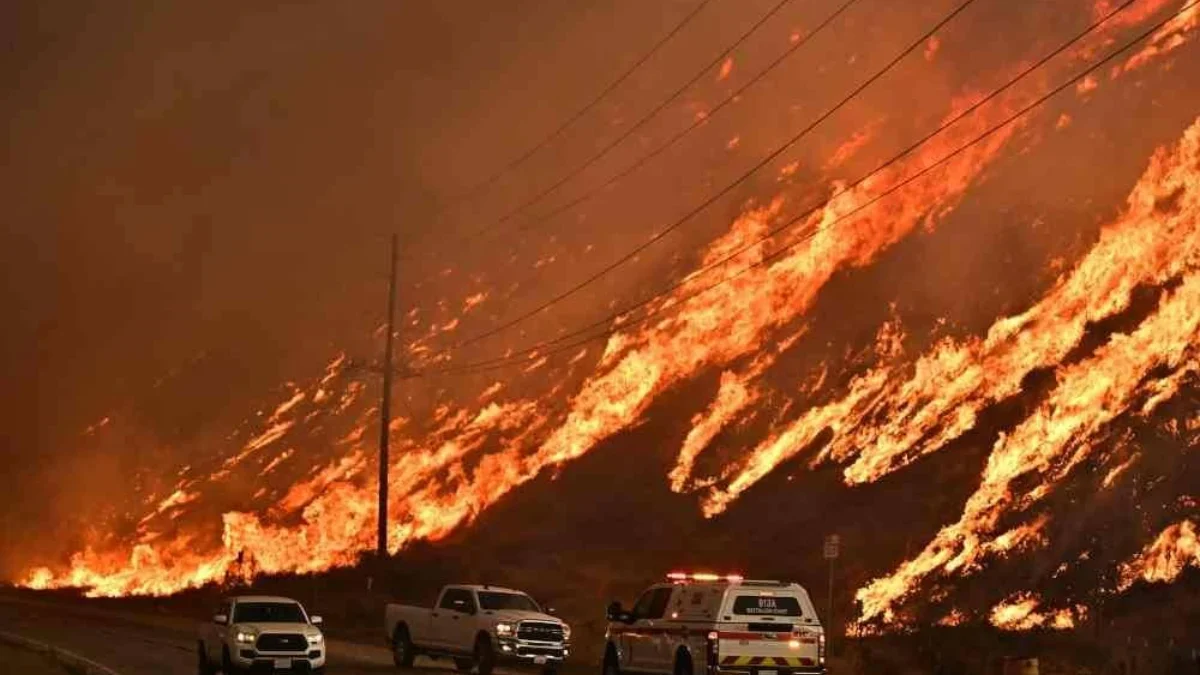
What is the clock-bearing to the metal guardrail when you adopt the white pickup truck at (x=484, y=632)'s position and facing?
The metal guardrail is roughly at 5 o'clock from the white pickup truck.

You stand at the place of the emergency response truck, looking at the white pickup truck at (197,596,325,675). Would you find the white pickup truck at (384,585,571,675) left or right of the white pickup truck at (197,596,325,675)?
right

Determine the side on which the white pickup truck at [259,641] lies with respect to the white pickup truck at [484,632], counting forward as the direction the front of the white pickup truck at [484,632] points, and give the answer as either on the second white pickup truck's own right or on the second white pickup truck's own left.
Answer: on the second white pickup truck's own right

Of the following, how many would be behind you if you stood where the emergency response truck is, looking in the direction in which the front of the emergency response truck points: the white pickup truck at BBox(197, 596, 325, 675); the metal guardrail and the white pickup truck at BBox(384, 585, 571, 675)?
0

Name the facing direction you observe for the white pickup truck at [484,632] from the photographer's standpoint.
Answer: facing the viewer and to the right of the viewer

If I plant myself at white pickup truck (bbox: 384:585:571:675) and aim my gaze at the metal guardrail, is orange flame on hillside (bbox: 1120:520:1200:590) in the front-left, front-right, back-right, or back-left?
back-right

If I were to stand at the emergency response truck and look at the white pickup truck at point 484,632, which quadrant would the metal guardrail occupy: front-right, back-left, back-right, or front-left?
front-left

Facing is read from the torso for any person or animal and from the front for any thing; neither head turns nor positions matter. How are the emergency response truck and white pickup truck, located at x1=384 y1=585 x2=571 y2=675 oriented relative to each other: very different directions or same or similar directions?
very different directions

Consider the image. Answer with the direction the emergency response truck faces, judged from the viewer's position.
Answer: facing away from the viewer and to the left of the viewer

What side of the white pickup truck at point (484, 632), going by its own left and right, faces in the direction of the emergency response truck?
front

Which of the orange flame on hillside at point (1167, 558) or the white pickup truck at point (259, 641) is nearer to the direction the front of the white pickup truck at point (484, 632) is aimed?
the orange flame on hillside

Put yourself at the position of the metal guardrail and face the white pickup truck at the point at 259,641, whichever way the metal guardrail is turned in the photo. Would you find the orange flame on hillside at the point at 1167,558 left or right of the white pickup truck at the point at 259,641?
left

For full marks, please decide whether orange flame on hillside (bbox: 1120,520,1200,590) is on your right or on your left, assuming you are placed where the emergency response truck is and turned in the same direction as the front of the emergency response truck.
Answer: on your right

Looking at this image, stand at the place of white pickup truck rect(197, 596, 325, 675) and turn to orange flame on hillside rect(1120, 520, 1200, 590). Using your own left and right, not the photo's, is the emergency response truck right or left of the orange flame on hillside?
right

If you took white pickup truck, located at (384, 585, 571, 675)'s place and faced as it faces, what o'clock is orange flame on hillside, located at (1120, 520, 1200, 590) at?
The orange flame on hillside is roughly at 10 o'clock from the white pickup truck.
